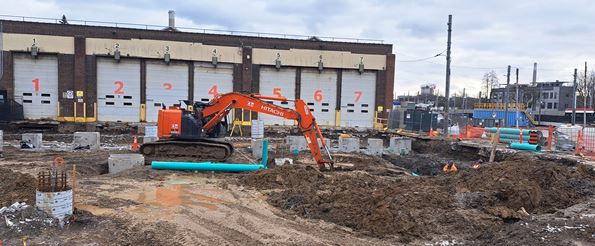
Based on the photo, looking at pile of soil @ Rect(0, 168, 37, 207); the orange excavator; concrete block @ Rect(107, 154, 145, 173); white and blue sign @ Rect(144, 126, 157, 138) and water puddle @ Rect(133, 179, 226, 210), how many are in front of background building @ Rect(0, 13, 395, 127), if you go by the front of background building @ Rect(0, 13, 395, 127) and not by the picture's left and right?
5

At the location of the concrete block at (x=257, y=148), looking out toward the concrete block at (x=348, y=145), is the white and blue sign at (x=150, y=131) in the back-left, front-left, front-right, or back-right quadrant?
back-left

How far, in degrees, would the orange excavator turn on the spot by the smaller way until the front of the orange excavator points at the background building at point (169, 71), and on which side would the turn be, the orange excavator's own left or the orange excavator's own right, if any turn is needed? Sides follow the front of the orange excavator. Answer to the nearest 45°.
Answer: approximately 90° to the orange excavator's own left

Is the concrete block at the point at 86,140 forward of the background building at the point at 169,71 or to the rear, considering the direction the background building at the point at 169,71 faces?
forward

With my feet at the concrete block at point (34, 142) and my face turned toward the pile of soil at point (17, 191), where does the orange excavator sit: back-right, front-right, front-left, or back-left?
front-left

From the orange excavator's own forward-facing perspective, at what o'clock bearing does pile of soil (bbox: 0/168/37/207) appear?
The pile of soil is roughly at 4 o'clock from the orange excavator.

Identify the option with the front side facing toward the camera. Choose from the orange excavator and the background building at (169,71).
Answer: the background building

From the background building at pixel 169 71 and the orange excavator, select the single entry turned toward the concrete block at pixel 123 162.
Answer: the background building

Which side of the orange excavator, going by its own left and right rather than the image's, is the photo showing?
right

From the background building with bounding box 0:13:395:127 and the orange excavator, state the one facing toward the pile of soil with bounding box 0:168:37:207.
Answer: the background building

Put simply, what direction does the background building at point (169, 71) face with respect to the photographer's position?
facing the viewer

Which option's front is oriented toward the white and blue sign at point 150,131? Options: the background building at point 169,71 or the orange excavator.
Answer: the background building

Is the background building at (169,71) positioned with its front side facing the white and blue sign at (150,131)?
yes

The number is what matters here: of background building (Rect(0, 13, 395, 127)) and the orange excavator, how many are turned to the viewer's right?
1

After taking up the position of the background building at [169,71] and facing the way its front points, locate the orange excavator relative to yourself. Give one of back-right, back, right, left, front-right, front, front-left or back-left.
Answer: front

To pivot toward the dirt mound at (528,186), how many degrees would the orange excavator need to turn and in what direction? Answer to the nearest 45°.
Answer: approximately 45° to its right

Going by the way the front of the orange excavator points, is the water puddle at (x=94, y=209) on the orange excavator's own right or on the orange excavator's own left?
on the orange excavator's own right

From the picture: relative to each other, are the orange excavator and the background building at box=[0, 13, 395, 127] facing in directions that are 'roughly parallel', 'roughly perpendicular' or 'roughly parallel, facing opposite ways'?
roughly perpendicular

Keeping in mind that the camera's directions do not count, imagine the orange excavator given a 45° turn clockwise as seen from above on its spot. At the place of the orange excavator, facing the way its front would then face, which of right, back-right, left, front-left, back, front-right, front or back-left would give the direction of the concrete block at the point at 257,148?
left

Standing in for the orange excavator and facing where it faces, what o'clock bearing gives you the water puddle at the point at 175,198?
The water puddle is roughly at 3 o'clock from the orange excavator.
